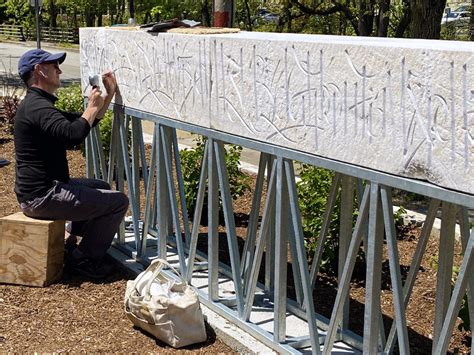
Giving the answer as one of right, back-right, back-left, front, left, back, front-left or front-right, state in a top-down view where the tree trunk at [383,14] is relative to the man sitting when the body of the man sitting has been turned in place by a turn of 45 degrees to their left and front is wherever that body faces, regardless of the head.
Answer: front

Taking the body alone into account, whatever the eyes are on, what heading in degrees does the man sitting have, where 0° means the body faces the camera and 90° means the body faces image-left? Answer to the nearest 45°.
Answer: approximately 270°

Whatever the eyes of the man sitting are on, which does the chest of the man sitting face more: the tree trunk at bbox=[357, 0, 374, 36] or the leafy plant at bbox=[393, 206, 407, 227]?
the leafy plant

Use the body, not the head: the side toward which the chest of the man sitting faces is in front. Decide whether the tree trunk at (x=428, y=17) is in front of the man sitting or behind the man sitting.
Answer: in front

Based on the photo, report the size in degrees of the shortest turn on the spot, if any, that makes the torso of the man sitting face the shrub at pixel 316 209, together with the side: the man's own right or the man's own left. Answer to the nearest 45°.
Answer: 0° — they already face it

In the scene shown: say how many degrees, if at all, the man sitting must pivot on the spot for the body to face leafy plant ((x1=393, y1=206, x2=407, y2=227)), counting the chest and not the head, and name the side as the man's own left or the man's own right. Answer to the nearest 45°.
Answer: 0° — they already face it

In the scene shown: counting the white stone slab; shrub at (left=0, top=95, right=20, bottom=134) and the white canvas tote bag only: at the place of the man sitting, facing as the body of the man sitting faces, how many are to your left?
1

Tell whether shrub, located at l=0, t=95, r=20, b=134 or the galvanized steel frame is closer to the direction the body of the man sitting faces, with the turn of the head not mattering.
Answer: the galvanized steel frame

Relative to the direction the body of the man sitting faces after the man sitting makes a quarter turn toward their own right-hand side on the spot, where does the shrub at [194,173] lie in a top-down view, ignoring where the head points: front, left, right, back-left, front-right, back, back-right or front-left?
back-left
